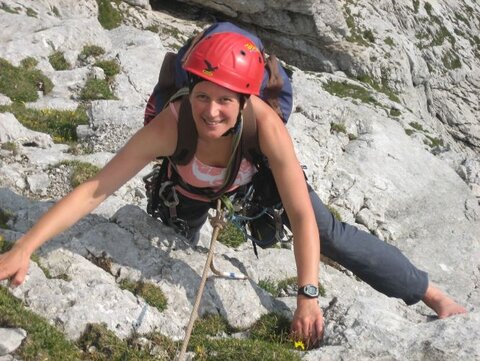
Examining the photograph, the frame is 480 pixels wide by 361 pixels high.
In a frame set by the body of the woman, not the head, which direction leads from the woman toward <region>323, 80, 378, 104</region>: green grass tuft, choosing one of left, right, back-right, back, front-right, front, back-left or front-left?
back

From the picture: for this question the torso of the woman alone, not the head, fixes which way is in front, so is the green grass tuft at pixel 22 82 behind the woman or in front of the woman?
behind

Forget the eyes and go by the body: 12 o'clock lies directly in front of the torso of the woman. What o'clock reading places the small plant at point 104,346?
The small plant is roughly at 1 o'clock from the woman.

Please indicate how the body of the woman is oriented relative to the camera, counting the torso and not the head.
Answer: toward the camera

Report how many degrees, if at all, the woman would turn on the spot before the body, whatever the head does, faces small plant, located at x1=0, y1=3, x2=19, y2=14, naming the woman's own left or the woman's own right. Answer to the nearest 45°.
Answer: approximately 135° to the woman's own right

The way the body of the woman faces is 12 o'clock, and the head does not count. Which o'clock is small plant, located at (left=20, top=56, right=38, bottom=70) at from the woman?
The small plant is roughly at 5 o'clock from the woman.

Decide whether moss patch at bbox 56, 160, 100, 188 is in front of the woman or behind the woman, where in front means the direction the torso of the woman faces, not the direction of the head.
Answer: behind
